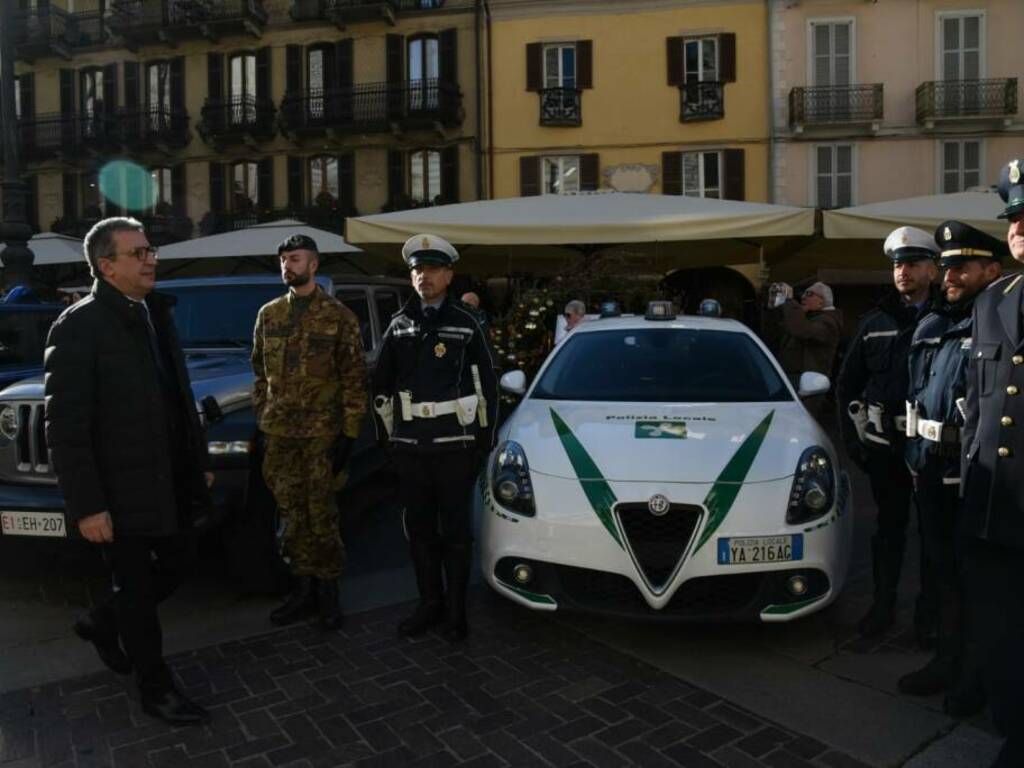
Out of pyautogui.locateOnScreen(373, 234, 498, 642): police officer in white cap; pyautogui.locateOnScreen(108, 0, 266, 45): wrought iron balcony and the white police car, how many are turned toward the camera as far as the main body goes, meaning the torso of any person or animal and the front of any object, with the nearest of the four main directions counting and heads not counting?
3

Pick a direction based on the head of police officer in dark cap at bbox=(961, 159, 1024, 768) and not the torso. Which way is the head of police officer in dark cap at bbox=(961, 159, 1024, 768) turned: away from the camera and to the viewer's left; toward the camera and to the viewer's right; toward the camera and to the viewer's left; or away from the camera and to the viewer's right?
toward the camera and to the viewer's left

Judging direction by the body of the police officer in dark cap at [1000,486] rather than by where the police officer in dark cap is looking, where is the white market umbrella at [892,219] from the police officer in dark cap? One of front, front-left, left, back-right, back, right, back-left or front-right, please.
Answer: back-right

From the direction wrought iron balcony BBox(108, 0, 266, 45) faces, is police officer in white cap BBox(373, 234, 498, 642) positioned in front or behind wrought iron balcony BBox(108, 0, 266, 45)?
in front

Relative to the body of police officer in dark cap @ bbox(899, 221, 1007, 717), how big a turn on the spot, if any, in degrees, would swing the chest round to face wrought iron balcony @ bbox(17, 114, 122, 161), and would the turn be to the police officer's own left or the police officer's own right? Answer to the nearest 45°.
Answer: approximately 90° to the police officer's own right

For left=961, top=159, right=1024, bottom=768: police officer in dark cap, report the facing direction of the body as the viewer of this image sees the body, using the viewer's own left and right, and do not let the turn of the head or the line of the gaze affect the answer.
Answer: facing the viewer and to the left of the viewer

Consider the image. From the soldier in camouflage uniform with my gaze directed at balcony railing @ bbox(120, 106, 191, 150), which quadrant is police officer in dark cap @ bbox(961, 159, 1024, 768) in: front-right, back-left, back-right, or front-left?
back-right

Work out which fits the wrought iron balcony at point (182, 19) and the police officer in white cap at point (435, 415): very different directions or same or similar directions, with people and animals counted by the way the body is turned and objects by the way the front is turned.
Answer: same or similar directions

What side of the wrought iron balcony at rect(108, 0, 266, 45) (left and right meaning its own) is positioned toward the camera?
front

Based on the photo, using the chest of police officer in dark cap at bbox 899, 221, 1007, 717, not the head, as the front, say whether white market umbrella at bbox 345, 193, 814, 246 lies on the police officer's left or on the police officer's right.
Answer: on the police officer's right

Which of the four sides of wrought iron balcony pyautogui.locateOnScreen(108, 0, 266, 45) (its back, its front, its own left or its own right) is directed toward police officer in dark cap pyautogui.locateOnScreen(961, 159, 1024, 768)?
front

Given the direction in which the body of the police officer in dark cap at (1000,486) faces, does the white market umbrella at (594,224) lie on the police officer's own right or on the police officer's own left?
on the police officer's own right

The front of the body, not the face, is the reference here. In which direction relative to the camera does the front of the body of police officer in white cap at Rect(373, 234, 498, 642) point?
toward the camera
